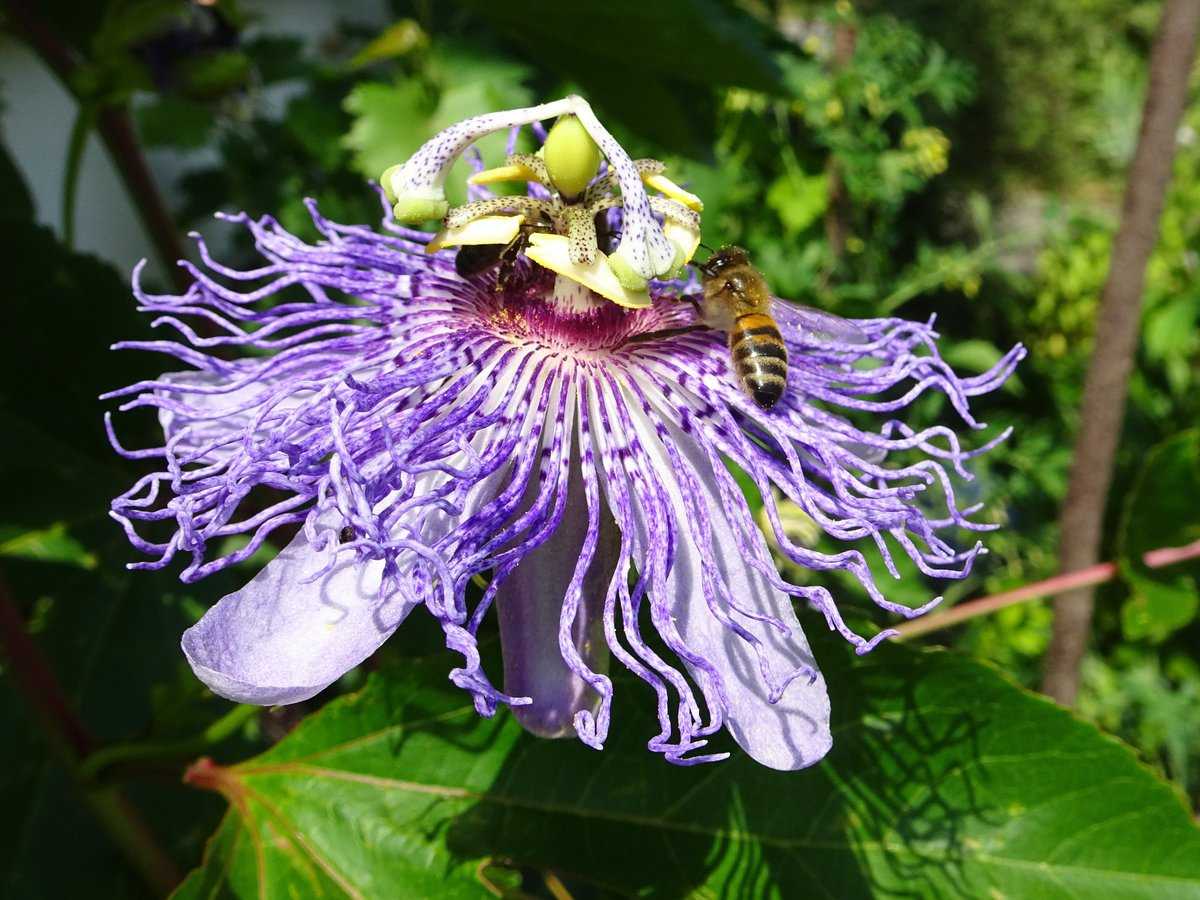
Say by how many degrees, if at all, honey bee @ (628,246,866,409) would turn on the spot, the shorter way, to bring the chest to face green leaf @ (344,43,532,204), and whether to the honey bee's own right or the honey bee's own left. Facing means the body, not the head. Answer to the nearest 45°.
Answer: approximately 45° to the honey bee's own left

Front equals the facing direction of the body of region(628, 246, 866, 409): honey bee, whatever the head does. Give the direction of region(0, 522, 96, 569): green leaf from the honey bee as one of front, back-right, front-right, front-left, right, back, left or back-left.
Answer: left

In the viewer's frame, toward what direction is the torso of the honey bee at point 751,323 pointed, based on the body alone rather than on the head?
away from the camera

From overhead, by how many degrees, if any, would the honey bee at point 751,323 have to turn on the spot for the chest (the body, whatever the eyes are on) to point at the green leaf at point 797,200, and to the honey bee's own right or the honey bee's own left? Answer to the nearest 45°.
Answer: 0° — it already faces it

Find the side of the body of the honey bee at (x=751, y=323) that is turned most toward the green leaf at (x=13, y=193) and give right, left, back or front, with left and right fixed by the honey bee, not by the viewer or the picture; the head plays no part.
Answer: left

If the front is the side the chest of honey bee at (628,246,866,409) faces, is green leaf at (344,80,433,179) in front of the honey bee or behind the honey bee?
in front
